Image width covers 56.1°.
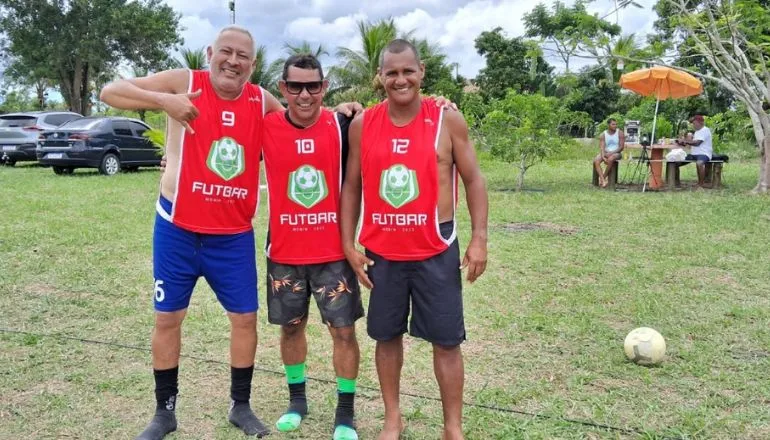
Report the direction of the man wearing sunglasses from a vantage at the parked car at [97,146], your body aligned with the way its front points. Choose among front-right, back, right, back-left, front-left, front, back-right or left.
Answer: back-right

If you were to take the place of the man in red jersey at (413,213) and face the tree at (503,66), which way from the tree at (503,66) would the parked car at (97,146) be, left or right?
left

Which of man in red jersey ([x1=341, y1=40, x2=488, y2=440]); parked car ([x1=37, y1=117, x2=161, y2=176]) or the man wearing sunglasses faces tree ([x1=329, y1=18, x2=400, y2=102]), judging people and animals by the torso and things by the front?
the parked car

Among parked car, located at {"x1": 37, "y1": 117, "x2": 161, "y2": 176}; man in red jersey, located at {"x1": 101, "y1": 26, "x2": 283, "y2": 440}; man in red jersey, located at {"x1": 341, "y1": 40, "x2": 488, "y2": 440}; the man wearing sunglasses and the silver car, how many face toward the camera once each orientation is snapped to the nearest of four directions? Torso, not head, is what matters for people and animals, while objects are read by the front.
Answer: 3

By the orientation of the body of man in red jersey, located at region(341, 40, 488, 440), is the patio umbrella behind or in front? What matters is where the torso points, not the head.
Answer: behind

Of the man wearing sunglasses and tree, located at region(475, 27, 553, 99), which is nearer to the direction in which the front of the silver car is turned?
the tree

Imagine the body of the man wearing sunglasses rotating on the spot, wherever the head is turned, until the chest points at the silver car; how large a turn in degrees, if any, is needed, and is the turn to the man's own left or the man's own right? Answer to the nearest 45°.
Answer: approximately 135° to the man's own right

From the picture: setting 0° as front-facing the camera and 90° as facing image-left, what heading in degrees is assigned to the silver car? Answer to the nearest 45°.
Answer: approximately 225°

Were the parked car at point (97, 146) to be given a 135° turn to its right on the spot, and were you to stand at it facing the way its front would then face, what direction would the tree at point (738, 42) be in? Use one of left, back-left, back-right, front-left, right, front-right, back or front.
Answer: front-left

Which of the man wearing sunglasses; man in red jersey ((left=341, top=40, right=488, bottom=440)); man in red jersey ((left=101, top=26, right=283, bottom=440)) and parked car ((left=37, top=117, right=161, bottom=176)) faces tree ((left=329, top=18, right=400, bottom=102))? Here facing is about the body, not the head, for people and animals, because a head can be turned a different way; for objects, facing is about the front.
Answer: the parked car
